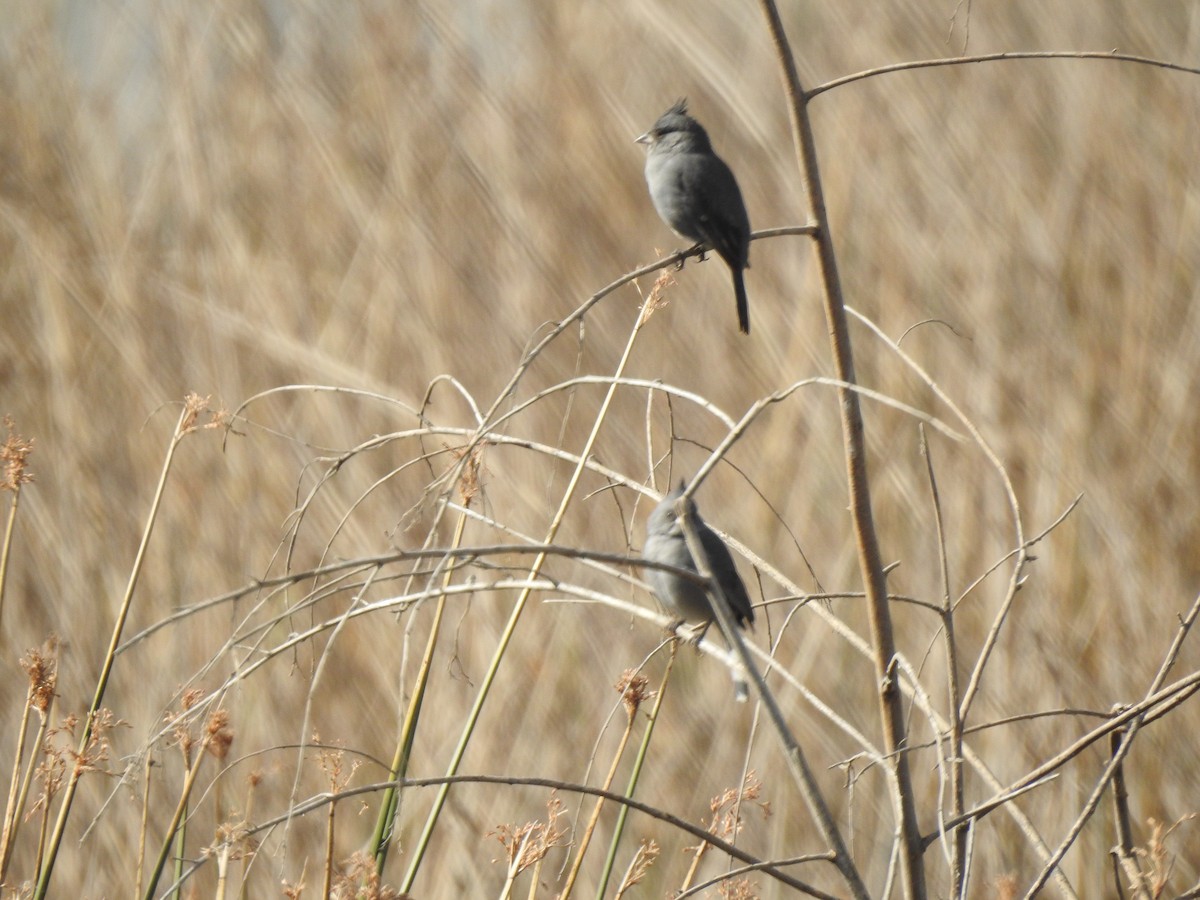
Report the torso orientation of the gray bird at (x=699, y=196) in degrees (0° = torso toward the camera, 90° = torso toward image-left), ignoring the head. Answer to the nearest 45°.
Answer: approximately 90°

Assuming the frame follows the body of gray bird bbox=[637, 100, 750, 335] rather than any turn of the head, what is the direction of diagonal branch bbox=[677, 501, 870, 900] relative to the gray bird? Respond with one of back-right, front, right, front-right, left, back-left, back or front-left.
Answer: left
